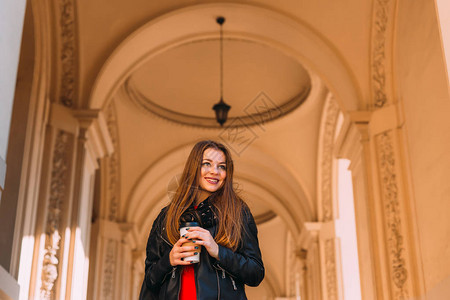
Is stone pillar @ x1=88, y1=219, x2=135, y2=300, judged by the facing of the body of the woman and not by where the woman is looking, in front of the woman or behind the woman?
behind

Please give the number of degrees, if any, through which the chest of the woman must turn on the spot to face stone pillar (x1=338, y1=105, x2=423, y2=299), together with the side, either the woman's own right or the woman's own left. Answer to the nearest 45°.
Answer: approximately 135° to the woman's own left

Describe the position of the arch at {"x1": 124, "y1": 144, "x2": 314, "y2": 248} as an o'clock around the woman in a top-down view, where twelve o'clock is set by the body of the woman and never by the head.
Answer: The arch is roughly at 6 o'clock from the woman.

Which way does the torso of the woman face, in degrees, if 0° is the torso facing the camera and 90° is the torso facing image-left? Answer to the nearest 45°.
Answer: approximately 0°

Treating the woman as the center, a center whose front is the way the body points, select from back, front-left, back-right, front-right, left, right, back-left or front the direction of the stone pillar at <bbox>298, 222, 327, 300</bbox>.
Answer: back
